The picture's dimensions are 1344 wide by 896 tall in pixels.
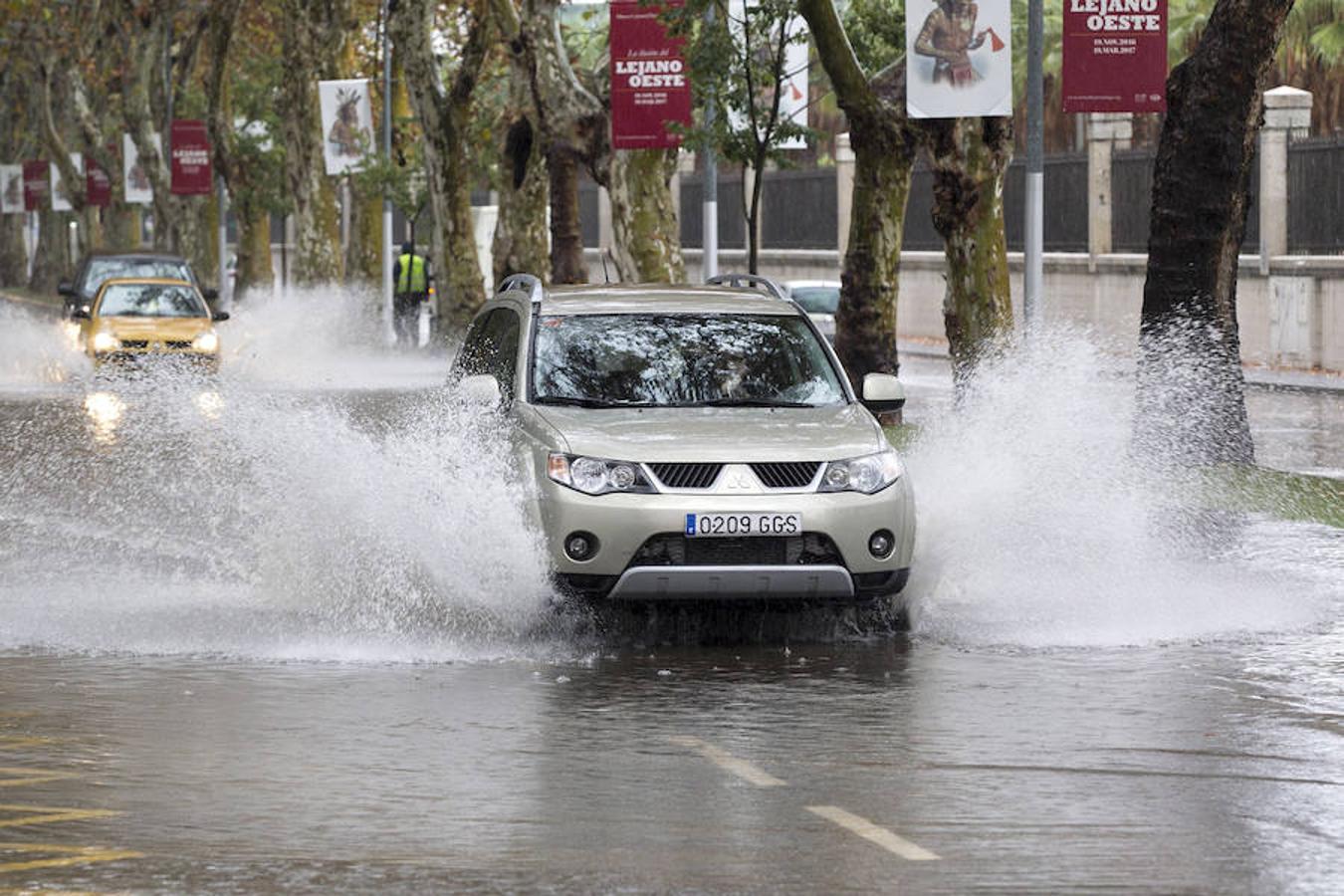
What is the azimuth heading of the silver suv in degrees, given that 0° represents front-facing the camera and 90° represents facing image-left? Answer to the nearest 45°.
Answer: approximately 0°

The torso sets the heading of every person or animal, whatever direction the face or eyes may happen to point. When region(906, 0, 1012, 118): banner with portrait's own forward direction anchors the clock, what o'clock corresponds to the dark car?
The dark car is roughly at 5 o'clock from the banner with portrait.

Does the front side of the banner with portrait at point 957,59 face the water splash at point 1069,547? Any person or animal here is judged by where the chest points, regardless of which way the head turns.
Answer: yes

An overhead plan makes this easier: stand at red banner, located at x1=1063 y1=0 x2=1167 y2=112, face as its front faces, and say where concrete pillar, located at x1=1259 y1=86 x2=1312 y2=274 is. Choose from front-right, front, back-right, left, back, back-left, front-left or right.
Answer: back

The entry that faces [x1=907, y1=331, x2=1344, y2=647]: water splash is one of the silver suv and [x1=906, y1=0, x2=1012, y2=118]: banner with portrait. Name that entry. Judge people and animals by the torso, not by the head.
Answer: the banner with portrait

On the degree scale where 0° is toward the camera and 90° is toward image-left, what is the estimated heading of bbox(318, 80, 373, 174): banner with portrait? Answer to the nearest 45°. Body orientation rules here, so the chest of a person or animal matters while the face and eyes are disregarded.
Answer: approximately 0°

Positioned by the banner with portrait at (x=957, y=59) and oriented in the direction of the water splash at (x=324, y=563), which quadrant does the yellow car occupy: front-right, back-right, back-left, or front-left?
back-right
